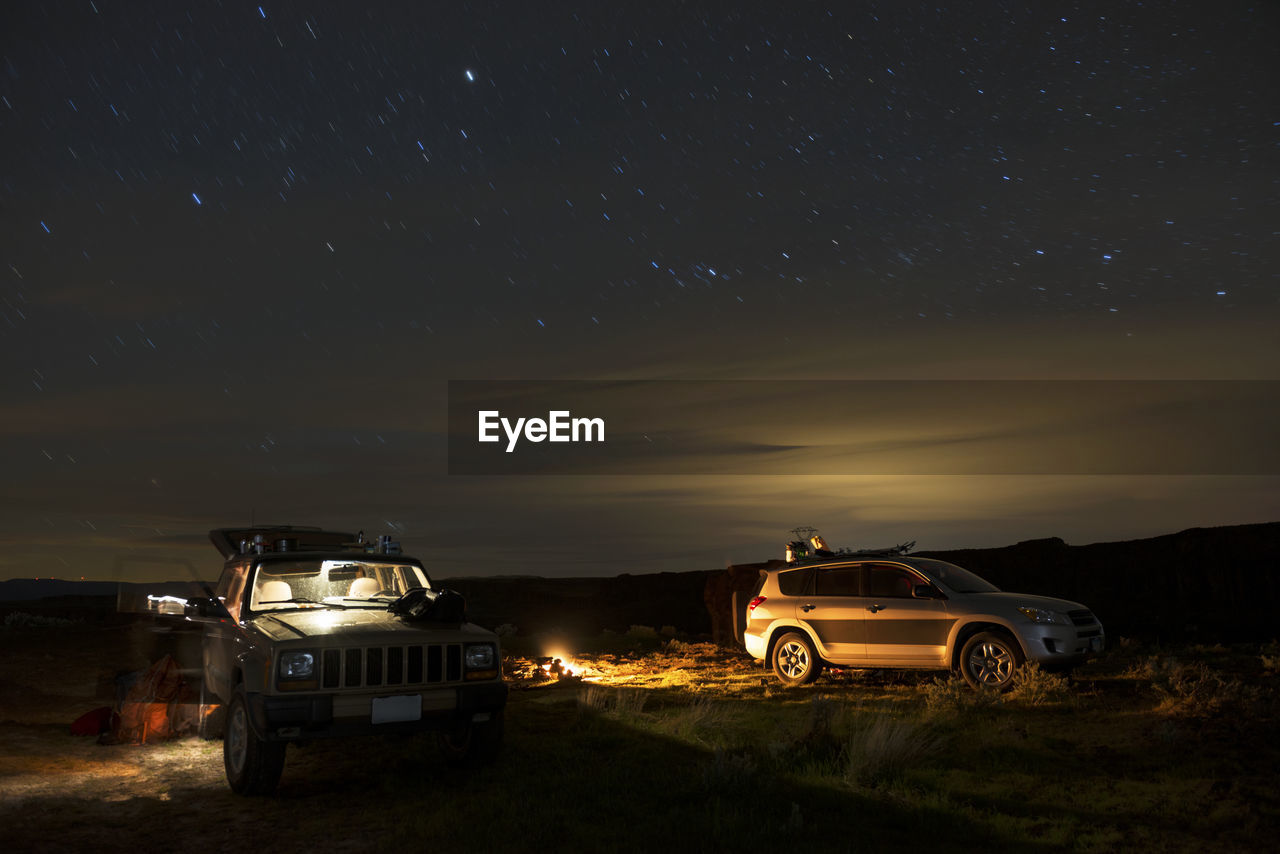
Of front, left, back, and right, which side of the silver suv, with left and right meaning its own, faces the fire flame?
back

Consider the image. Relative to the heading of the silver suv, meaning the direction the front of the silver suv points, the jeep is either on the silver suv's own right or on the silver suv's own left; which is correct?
on the silver suv's own right

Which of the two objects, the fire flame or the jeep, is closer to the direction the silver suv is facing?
the jeep

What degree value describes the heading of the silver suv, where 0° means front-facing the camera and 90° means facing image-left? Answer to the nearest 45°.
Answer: approximately 315°
